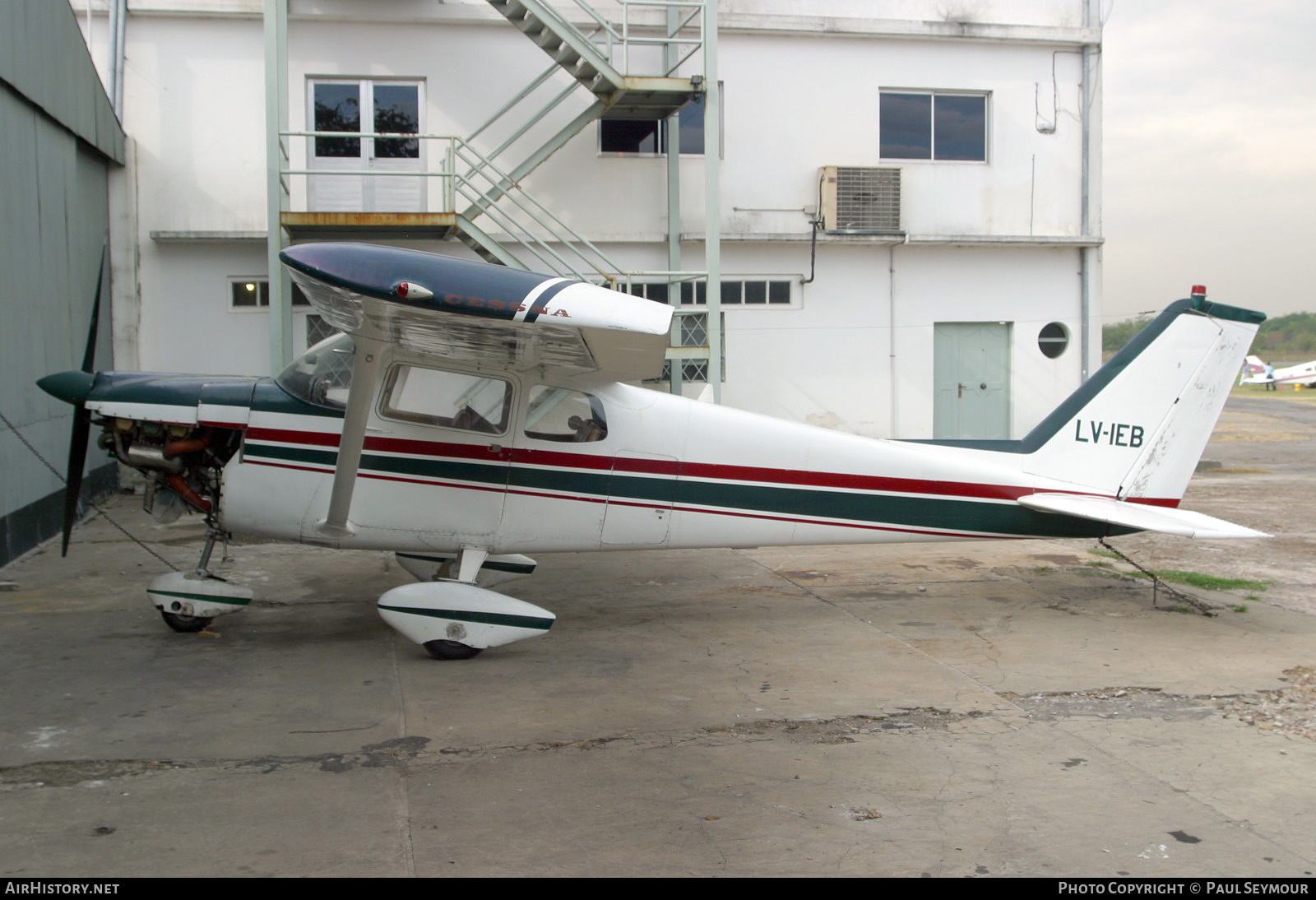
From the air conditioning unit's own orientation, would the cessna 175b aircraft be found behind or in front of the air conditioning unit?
in front

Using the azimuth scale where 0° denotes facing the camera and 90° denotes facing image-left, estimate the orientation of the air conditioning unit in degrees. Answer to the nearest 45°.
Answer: approximately 0°

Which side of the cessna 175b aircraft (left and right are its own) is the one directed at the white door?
right

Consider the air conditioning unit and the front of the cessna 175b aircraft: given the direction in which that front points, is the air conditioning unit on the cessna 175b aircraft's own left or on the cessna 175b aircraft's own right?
on the cessna 175b aircraft's own right

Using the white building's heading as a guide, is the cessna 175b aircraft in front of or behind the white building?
in front

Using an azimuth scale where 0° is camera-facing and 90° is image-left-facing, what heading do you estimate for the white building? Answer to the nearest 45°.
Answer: approximately 0°

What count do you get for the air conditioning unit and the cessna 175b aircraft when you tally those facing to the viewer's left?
1

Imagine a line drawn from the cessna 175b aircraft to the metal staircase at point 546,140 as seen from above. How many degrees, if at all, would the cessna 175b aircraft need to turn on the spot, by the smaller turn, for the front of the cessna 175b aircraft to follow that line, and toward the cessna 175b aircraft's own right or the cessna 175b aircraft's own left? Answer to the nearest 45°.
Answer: approximately 90° to the cessna 175b aircraft's own right

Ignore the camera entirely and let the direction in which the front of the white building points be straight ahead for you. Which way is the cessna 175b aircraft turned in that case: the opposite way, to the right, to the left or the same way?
to the right

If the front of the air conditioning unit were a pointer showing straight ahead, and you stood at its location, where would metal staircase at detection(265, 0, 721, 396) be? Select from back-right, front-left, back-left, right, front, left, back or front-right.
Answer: front-right

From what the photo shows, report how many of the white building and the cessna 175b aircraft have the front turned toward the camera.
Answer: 1

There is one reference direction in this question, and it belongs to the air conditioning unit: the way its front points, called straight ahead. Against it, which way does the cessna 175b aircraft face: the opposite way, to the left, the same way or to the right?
to the right

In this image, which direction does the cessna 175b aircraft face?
to the viewer's left
